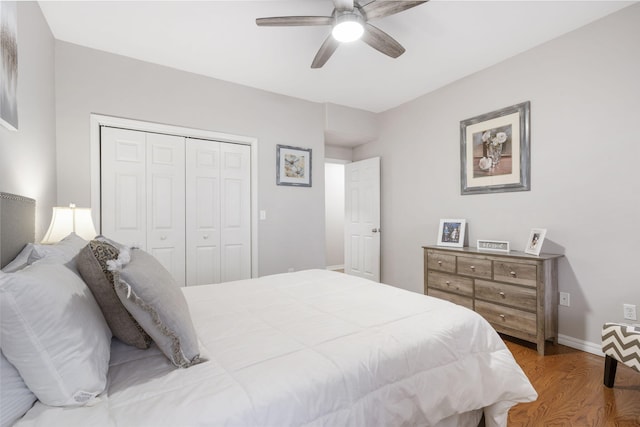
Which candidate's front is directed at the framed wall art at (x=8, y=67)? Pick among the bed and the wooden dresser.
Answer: the wooden dresser

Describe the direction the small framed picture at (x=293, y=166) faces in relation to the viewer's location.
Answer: facing the viewer and to the right of the viewer

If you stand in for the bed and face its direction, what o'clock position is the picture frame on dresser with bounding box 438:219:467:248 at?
The picture frame on dresser is roughly at 12 o'clock from the bed.

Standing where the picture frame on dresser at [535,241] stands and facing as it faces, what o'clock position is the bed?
The bed is roughly at 11 o'clock from the picture frame on dresser.

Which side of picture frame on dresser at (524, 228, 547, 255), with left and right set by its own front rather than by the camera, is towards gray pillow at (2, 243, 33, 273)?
front

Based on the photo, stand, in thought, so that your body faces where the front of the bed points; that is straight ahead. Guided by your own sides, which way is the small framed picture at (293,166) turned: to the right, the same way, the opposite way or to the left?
to the right

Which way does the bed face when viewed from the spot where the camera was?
facing away from the viewer and to the right of the viewer

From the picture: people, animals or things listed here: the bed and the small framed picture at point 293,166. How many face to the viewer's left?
0

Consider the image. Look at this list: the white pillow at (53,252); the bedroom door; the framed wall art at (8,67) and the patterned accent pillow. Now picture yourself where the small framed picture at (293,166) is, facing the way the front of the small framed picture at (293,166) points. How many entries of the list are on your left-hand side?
1

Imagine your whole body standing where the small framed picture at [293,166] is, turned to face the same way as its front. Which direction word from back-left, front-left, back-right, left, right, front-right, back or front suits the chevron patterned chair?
front

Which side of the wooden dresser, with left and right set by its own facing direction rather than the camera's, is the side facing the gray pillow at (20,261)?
front

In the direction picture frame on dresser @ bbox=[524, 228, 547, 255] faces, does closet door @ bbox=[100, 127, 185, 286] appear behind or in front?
in front

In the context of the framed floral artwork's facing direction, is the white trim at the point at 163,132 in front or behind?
in front
